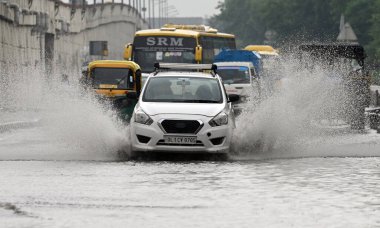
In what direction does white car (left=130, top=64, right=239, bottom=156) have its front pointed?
toward the camera

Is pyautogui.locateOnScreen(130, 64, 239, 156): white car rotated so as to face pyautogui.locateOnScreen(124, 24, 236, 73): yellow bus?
no
